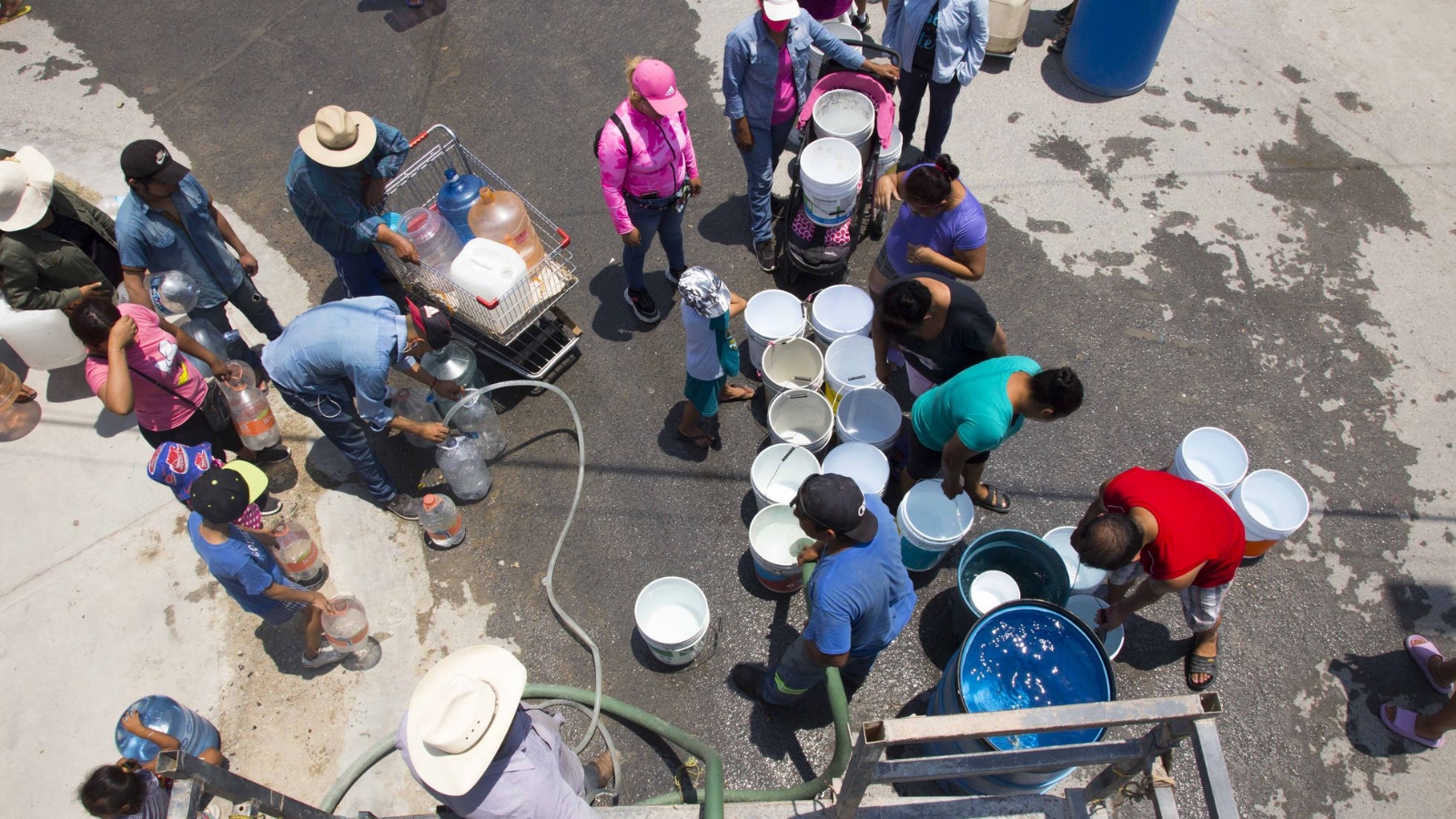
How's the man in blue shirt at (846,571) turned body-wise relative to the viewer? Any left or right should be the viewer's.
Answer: facing away from the viewer and to the left of the viewer

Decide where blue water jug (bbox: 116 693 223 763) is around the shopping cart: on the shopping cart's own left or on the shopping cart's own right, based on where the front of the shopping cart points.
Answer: on the shopping cart's own right

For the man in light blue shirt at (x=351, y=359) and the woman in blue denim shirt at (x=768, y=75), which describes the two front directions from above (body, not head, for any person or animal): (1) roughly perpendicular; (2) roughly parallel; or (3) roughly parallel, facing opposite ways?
roughly perpendicular

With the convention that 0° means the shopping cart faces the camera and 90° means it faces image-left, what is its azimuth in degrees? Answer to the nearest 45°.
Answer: approximately 315°

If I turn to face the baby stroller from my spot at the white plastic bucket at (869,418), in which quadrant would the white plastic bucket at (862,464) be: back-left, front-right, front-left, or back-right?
back-left

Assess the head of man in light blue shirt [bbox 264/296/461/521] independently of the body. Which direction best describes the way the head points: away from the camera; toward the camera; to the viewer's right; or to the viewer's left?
to the viewer's right

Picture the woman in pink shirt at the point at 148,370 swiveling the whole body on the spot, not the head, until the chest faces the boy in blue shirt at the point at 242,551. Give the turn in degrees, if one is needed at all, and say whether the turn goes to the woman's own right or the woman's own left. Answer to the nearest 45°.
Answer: approximately 45° to the woman's own right

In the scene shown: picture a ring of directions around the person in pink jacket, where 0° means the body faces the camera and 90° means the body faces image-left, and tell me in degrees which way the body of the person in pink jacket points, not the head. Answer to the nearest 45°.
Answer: approximately 315°
